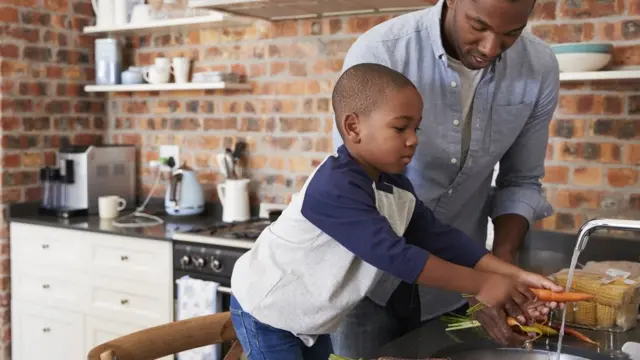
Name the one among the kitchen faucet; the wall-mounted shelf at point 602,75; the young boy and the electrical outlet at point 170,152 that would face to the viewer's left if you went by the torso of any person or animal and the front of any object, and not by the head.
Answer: the kitchen faucet

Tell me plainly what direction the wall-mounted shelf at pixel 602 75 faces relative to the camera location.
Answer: facing the viewer

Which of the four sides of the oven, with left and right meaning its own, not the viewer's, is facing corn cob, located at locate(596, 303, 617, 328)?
left

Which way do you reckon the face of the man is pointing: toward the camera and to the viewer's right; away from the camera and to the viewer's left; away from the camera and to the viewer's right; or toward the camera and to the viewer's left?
toward the camera and to the viewer's right

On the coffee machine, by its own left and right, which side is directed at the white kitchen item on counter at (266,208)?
left

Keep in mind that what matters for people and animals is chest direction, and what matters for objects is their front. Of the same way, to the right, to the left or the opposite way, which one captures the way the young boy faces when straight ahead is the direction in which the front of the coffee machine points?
to the left

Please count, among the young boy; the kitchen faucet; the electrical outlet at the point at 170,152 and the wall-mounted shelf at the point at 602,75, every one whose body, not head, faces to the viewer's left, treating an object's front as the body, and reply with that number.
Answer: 1

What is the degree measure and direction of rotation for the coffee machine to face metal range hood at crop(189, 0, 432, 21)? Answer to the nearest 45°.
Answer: approximately 90° to its left

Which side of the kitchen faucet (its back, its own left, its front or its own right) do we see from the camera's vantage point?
left

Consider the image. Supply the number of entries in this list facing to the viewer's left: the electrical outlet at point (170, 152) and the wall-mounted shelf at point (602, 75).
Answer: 0

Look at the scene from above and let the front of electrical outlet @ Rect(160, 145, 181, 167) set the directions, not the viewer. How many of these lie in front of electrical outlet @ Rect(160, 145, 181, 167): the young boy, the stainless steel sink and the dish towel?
3

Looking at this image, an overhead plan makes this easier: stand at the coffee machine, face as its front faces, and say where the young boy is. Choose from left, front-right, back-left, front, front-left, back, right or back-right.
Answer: front-left

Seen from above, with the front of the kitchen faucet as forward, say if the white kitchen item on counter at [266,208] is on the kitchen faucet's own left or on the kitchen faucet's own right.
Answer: on the kitchen faucet's own right

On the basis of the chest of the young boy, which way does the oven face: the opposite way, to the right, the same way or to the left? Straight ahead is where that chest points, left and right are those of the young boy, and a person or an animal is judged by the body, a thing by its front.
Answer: to the right

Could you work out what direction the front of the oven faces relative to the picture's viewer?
facing the viewer and to the left of the viewer

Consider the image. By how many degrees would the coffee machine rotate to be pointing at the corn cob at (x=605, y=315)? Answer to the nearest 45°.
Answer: approximately 90° to its left

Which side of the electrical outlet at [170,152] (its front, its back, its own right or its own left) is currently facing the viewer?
front
